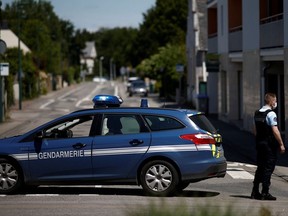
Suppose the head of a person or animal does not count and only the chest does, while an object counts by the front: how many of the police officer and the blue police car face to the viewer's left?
1

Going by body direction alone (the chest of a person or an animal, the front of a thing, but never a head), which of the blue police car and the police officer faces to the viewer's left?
the blue police car

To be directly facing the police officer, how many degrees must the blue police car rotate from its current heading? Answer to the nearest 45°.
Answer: approximately 180°

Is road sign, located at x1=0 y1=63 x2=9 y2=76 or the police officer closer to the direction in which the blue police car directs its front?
the road sign

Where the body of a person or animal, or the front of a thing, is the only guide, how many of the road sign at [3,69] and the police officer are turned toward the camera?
1

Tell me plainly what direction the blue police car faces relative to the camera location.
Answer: facing to the left of the viewer

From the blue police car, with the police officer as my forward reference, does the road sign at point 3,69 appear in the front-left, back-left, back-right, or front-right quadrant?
back-left

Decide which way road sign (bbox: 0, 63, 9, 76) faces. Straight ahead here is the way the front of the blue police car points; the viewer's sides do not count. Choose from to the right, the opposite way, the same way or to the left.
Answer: to the left
